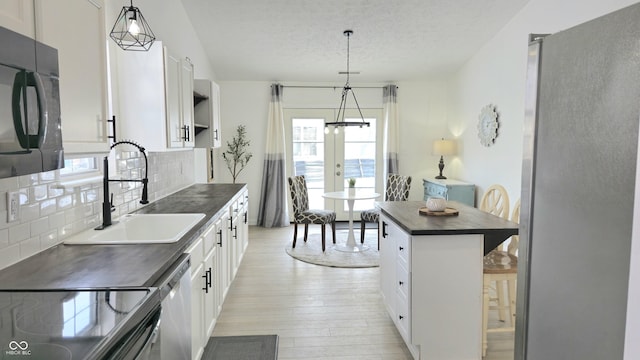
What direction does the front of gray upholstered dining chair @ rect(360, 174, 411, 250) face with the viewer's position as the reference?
facing the viewer and to the left of the viewer

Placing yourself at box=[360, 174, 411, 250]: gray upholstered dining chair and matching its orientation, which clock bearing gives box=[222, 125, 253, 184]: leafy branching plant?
The leafy branching plant is roughly at 2 o'clock from the gray upholstered dining chair.

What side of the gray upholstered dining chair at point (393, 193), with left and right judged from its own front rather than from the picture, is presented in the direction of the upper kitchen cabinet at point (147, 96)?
front

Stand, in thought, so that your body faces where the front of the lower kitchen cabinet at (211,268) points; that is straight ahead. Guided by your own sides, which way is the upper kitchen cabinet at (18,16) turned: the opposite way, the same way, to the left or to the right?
the same way

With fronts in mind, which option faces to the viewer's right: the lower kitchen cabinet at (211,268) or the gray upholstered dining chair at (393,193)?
the lower kitchen cabinet

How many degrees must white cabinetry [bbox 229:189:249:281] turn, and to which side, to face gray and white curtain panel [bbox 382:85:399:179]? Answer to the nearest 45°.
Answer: approximately 45° to its left

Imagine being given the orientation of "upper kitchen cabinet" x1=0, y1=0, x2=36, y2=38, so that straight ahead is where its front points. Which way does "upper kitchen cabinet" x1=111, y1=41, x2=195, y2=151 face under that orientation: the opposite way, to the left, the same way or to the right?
the same way

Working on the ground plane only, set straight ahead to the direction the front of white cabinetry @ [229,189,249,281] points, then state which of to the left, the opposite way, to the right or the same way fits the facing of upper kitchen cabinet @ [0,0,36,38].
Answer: the same way

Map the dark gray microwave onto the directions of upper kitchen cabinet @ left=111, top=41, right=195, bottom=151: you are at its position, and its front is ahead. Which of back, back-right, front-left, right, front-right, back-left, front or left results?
front-right

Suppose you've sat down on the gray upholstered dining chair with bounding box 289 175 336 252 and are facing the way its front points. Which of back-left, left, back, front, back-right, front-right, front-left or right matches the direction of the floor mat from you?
front-right

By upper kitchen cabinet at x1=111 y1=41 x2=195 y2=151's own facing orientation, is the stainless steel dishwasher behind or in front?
in front

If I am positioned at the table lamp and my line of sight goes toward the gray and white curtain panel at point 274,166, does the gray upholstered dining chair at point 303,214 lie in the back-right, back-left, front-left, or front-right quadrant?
front-left

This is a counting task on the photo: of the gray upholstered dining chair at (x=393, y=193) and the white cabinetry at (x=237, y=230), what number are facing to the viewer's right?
1

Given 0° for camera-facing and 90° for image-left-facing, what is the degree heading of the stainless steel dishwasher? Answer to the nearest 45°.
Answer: approximately 315°

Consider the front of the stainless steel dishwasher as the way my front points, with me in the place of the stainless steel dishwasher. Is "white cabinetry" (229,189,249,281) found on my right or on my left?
on my left

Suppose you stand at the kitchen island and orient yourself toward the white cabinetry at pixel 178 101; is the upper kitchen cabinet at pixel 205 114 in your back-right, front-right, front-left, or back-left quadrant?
front-right

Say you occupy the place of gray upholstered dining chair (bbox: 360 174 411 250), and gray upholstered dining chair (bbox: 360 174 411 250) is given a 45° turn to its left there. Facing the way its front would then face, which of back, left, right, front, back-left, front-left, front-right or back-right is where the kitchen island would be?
front

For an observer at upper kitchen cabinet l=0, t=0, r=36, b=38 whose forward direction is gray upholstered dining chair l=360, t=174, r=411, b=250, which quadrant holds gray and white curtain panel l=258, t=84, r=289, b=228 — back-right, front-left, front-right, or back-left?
front-left

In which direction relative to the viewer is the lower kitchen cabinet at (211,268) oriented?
to the viewer's right
